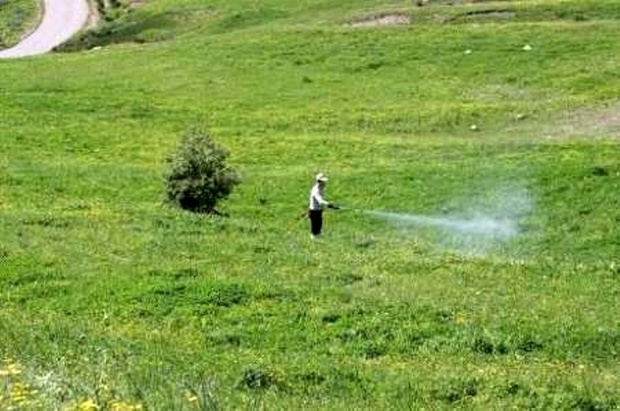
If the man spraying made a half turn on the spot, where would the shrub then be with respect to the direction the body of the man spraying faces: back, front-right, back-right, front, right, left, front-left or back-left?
front-right

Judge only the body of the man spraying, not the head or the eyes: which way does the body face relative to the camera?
to the viewer's right
